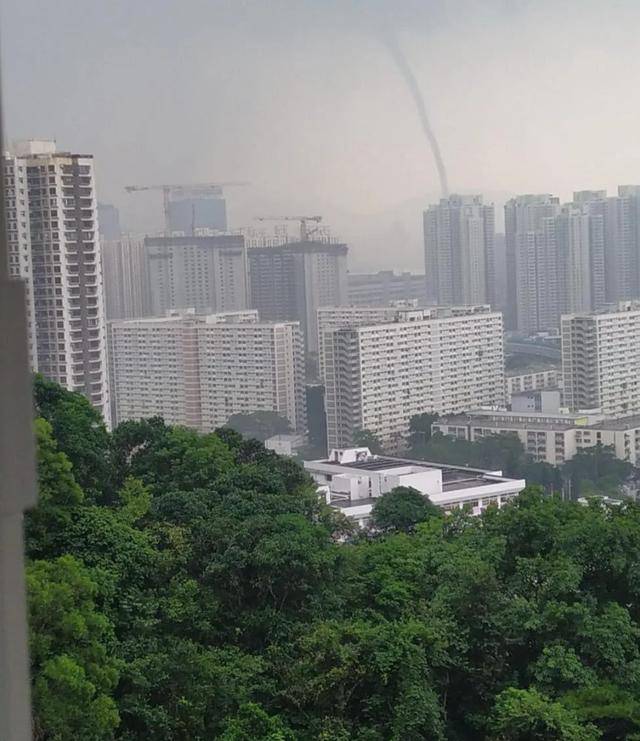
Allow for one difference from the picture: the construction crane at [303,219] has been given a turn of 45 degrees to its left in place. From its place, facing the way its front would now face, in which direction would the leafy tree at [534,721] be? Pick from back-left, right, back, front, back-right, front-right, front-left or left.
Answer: front-left

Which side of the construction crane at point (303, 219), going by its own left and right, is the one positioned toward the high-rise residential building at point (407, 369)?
left

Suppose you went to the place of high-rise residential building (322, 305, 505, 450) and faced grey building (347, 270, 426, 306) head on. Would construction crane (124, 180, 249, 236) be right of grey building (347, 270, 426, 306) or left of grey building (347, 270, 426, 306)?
left

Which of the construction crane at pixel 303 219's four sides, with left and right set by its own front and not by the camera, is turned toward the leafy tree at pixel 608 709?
left

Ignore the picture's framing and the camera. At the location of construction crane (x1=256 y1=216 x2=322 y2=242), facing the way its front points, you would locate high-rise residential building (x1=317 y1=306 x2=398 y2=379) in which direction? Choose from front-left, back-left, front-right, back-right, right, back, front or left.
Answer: left

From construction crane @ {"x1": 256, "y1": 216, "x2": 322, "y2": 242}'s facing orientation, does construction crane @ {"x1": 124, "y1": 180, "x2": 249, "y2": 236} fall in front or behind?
in front

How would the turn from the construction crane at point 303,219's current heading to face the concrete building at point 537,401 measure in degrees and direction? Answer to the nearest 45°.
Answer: approximately 135° to its left

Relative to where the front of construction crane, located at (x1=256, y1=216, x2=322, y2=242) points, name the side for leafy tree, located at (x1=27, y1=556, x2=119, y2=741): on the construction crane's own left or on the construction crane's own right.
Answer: on the construction crane's own left

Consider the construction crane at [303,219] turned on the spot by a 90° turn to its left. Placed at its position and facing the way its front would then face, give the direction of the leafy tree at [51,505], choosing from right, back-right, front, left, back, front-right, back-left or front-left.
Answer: front

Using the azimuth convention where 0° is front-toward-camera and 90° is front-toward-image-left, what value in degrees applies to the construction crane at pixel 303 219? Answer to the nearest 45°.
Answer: approximately 90°

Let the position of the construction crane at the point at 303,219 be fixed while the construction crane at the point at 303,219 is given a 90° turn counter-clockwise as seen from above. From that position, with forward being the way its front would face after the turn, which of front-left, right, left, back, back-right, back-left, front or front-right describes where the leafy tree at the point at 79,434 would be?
front
